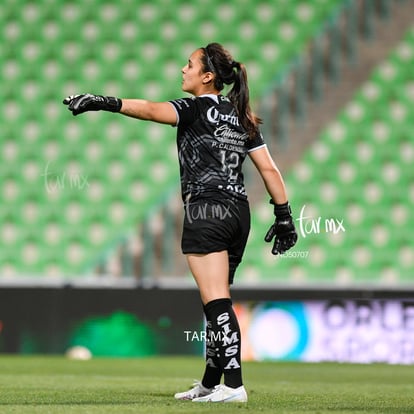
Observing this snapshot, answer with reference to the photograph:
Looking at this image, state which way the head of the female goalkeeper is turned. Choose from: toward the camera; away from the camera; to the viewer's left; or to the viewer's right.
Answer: to the viewer's left

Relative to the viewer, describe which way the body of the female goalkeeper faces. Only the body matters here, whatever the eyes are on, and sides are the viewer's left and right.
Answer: facing away from the viewer and to the left of the viewer
